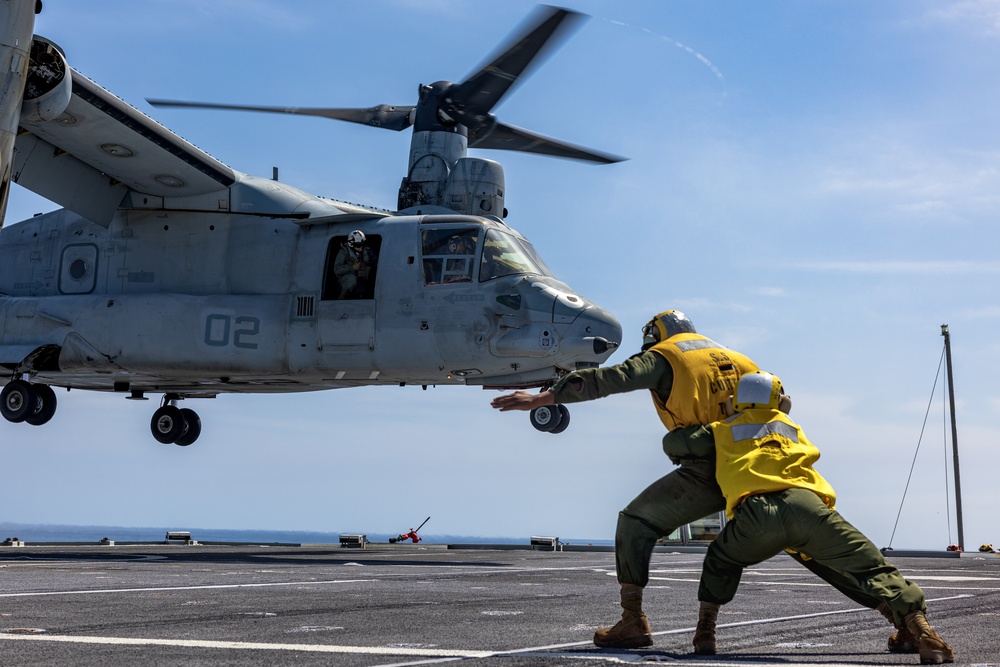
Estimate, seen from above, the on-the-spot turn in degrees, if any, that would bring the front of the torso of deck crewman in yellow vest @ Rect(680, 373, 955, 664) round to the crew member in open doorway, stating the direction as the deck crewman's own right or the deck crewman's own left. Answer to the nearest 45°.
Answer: approximately 45° to the deck crewman's own left

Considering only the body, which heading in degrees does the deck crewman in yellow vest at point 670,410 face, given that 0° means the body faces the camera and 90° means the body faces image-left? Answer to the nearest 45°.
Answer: approximately 135°

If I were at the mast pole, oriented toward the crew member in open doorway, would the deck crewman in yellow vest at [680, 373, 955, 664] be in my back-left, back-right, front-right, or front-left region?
front-left

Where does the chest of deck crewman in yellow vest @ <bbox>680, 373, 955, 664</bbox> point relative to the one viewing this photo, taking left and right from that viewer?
facing away from the viewer

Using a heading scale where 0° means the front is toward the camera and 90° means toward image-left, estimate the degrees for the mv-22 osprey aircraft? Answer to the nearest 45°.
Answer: approximately 315°

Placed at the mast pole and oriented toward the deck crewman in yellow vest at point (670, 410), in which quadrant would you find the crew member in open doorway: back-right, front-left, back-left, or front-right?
front-right

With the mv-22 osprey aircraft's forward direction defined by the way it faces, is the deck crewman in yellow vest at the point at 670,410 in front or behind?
in front

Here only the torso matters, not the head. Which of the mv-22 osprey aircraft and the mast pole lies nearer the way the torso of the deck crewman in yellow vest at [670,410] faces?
the mv-22 osprey aircraft

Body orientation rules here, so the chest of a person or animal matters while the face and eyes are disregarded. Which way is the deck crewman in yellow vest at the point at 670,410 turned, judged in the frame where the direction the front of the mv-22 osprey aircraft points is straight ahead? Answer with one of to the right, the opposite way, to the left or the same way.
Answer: the opposite way
